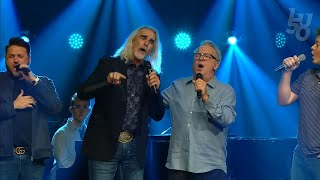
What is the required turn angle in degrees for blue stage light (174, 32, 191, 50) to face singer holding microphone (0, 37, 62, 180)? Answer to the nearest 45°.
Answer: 0° — it already faces them

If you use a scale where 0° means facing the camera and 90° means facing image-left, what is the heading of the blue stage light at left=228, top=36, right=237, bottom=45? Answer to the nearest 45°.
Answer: approximately 0°

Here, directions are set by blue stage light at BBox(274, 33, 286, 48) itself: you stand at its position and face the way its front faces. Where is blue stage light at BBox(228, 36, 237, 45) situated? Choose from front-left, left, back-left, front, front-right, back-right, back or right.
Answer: right

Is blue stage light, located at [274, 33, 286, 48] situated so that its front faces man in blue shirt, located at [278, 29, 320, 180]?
yes

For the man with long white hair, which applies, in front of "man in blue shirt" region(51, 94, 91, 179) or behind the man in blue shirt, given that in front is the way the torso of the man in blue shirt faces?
in front

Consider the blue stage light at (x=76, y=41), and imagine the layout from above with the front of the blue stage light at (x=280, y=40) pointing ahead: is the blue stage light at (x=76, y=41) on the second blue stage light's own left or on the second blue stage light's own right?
on the second blue stage light's own right

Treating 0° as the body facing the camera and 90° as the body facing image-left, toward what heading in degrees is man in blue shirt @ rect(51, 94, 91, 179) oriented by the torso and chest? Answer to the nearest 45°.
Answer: approximately 315°

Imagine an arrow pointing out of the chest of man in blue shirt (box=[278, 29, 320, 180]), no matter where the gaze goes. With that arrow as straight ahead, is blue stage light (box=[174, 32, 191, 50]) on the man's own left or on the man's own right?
on the man's own right

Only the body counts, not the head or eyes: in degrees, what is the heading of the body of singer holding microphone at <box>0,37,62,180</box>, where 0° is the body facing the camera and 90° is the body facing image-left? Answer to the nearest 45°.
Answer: approximately 0°
